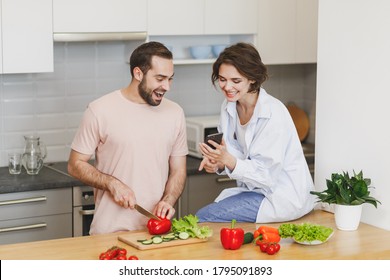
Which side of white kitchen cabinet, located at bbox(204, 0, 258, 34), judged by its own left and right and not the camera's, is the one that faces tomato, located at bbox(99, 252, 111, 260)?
front

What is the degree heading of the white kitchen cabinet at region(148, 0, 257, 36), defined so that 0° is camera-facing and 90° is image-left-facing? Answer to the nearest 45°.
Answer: approximately 0°

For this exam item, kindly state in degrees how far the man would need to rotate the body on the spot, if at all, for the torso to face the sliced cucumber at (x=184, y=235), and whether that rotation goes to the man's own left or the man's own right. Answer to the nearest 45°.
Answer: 0° — they already face it

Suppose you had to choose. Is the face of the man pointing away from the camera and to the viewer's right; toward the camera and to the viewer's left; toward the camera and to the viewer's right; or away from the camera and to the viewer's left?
toward the camera and to the viewer's right

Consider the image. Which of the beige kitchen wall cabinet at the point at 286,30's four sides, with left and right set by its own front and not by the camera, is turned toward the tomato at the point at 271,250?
front

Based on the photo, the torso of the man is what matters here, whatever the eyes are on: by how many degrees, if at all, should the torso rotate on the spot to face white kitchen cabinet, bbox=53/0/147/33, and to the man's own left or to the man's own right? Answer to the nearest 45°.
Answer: approximately 135° to the man's own left

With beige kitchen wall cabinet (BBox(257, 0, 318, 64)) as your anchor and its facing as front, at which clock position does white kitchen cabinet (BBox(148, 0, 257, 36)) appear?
white kitchen cabinet (BBox(148, 0, 257, 36)) is roughly at 2 o'clock from beige kitchen wall cabinet (BBox(257, 0, 318, 64)).

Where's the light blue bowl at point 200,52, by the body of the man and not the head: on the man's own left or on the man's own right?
on the man's own left

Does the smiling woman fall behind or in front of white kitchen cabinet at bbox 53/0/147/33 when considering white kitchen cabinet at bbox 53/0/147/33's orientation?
in front

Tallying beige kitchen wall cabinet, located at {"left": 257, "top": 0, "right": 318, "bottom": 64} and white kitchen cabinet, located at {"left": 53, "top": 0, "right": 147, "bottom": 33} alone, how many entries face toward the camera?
2
